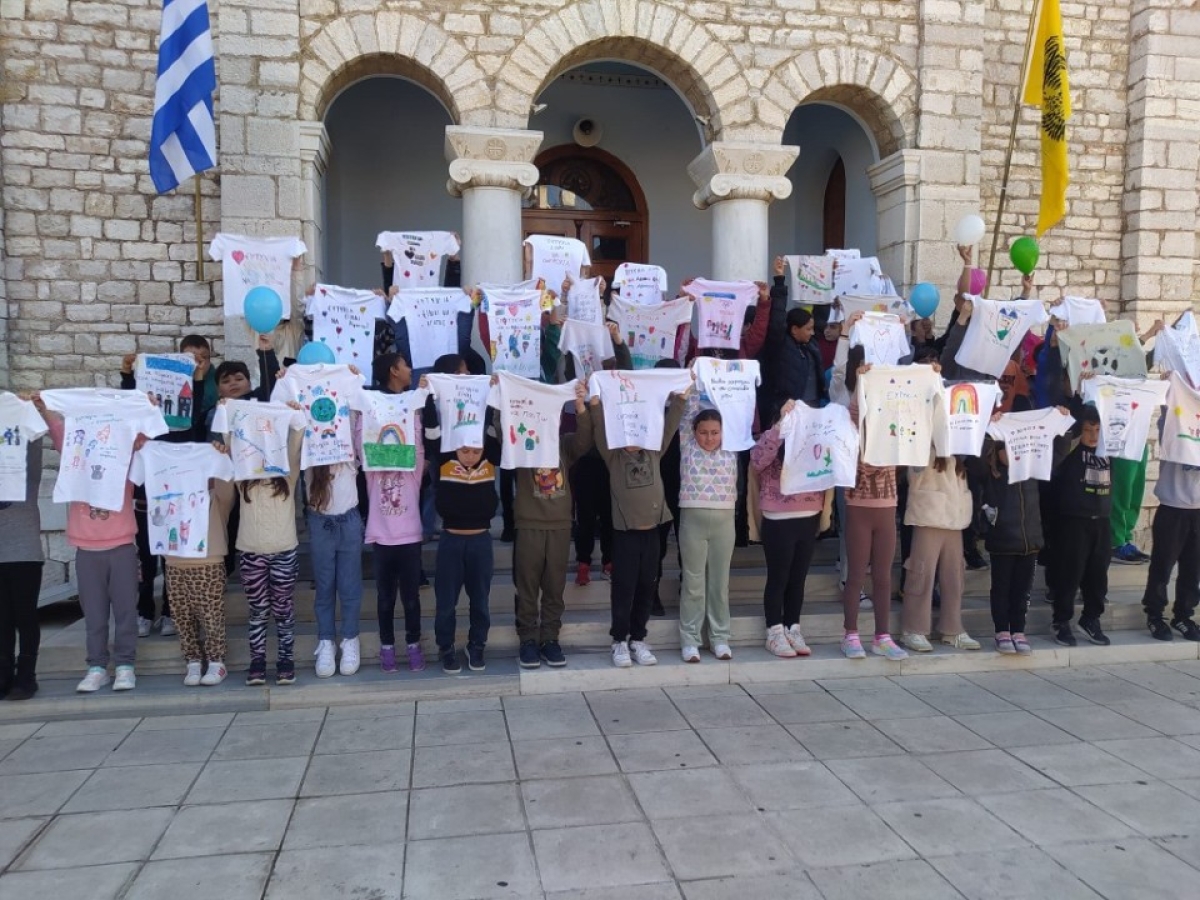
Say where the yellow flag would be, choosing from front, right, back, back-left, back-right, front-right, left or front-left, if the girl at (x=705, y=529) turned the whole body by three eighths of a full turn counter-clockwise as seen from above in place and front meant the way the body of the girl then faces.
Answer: front

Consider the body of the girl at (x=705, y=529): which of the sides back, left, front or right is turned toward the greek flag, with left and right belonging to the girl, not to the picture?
right

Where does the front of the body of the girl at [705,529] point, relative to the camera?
toward the camera

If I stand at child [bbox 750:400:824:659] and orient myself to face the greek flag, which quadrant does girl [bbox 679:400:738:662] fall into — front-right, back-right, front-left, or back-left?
front-left
